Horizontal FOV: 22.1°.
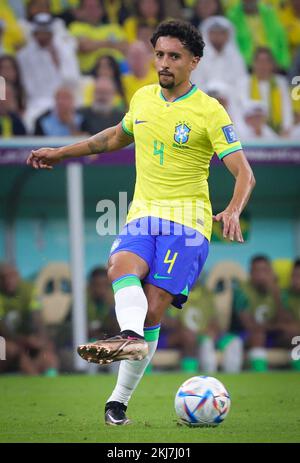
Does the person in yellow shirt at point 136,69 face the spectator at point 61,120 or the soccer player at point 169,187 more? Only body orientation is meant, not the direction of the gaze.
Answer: the soccer player

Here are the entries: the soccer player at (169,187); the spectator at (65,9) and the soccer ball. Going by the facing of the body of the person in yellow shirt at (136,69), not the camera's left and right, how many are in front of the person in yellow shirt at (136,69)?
2

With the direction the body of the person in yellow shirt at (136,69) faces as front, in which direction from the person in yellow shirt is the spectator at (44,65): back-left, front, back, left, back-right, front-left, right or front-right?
right

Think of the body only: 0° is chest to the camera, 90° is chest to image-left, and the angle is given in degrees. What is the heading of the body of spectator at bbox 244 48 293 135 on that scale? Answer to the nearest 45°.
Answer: approximately 0°

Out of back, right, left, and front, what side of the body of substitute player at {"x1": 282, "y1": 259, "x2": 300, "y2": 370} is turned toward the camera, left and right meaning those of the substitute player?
front

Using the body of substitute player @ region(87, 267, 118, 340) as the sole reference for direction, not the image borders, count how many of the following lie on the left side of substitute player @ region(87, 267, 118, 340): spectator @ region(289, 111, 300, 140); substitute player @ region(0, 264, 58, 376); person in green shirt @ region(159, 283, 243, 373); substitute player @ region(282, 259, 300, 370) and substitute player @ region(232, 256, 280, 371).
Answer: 4

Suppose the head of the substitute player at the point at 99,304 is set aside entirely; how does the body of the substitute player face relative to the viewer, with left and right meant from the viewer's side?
facing the viewer

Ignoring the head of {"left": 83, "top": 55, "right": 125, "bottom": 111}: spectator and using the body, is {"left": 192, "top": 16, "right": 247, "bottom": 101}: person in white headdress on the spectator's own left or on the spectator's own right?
on the spectator's own left

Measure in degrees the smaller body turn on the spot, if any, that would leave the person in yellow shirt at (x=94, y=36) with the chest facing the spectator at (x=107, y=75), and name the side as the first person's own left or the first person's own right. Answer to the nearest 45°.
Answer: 0° — they already face them
